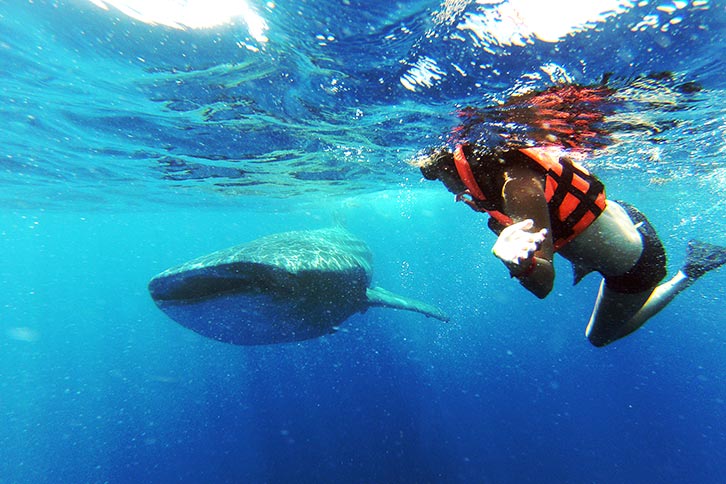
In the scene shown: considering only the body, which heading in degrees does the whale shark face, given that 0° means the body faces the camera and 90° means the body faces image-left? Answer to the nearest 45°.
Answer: approximately 45°

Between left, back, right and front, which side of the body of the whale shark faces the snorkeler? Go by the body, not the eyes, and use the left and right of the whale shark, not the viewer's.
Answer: left
